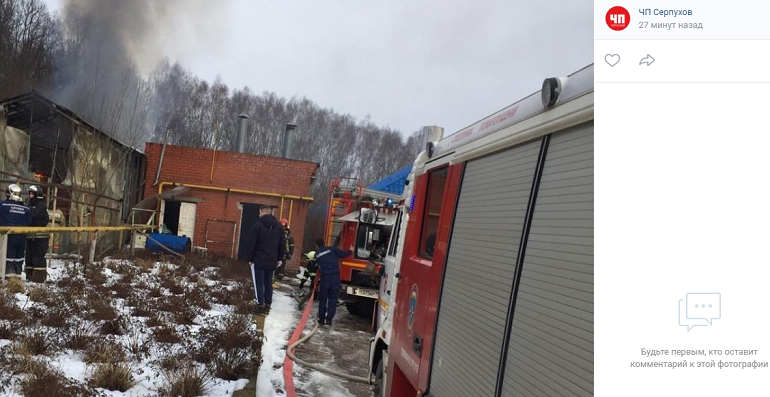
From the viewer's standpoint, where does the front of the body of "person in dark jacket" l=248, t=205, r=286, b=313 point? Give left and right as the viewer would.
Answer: facing away from the viewer

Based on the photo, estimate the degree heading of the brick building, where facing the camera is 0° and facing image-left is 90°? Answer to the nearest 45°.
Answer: approximately 0°

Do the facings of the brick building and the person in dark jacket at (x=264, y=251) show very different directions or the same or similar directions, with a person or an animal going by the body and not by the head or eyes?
very different directions

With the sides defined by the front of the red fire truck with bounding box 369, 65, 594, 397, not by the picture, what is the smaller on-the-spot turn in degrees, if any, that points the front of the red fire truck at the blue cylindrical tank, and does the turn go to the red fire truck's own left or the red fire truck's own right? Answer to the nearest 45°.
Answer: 0° — it already faces it

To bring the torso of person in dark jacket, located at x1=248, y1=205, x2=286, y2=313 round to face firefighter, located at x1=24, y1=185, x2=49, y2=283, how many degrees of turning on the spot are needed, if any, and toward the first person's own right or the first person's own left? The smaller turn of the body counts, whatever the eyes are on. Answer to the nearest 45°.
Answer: approximately 90° to the first person's own left

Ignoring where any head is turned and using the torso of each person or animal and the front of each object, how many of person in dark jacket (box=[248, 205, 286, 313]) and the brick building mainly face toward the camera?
1

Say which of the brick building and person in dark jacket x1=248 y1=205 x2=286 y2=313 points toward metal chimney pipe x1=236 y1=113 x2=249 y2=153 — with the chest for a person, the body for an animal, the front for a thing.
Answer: the person in dark jacket

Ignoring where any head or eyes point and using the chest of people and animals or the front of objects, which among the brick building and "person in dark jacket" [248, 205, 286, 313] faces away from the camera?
the person in dark jacket
